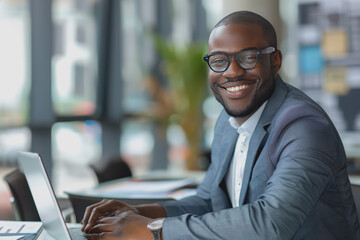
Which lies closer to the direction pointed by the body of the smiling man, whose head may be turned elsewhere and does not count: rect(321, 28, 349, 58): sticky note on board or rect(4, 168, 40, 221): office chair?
the office chair

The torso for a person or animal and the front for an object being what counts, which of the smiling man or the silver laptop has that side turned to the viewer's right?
the silver laptop

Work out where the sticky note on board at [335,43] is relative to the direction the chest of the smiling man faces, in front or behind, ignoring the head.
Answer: behind

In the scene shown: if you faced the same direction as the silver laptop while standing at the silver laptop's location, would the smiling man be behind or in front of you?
in front

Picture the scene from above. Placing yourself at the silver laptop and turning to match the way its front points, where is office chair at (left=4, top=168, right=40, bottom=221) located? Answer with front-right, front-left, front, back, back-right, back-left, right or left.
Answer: left

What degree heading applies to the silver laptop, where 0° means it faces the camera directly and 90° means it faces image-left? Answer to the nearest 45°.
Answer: approximately 270°

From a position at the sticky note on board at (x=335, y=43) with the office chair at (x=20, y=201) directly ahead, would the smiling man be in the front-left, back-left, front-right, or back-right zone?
front-left

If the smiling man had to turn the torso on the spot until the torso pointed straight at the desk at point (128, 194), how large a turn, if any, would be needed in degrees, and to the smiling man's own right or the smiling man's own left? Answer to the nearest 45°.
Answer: approximately 90° to the smiling man's own right

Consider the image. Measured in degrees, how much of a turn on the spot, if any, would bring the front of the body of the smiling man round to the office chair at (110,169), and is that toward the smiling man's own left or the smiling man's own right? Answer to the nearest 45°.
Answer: approximately 90° to the smiling man's own right

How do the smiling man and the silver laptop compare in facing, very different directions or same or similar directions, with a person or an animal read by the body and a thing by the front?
very different directions

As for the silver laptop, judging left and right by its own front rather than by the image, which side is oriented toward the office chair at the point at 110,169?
left

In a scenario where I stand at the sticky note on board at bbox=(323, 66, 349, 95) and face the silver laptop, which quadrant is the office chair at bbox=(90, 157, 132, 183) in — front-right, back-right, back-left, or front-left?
front-right

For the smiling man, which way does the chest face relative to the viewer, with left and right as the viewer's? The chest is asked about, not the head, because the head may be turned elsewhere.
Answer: facing the viewer and to the left of the viewer

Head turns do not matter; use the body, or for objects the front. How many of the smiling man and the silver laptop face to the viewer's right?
1

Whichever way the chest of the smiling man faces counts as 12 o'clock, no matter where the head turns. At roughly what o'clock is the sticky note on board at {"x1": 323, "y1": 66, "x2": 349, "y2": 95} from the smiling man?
The sticky note on board is roughly at 5 o'clock from the smiling man.
